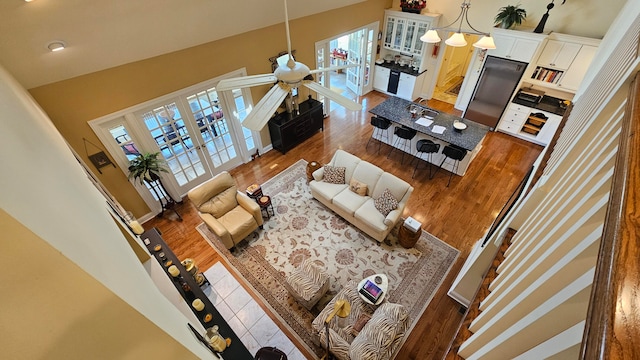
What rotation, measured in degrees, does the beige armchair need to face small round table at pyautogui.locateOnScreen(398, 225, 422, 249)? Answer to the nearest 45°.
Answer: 0° — it already faces it

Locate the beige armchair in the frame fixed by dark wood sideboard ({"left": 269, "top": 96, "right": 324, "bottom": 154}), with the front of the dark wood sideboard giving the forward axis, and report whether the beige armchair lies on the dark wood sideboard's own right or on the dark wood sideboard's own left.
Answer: on the dark wood sideboard's own right

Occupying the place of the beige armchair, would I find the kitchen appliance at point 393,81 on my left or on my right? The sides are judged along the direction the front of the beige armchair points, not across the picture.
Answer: on my left

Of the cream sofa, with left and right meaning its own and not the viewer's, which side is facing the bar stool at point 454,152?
back

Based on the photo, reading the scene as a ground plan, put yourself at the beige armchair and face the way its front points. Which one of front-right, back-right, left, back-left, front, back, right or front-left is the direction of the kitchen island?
front-left

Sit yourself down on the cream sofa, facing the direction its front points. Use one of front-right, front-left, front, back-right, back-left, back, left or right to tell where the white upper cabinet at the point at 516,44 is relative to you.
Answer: back

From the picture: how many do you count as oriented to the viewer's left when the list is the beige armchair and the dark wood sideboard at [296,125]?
0

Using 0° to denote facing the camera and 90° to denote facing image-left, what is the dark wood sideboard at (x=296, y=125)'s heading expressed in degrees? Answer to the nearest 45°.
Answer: approximately 315°

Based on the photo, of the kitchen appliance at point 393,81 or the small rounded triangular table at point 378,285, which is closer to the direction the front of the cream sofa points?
the small rounded triangular table

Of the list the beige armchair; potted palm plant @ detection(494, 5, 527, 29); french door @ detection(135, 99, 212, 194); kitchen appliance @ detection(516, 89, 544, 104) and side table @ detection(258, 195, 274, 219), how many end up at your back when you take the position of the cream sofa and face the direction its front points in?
2

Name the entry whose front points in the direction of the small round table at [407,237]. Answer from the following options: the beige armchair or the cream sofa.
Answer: the beige armchair

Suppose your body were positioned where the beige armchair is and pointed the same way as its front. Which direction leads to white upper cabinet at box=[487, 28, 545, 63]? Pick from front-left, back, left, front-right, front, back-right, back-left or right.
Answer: front-left

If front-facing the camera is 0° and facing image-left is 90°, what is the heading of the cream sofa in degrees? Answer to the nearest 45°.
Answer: approximately 45°

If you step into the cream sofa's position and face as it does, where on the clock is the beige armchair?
The beige armchair is roughly at 1 o'clock from the cream sofa.

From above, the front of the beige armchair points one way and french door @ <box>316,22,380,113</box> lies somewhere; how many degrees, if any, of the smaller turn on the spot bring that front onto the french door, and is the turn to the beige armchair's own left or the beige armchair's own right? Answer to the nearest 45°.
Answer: approximately 90° to the beige armchair's own left
